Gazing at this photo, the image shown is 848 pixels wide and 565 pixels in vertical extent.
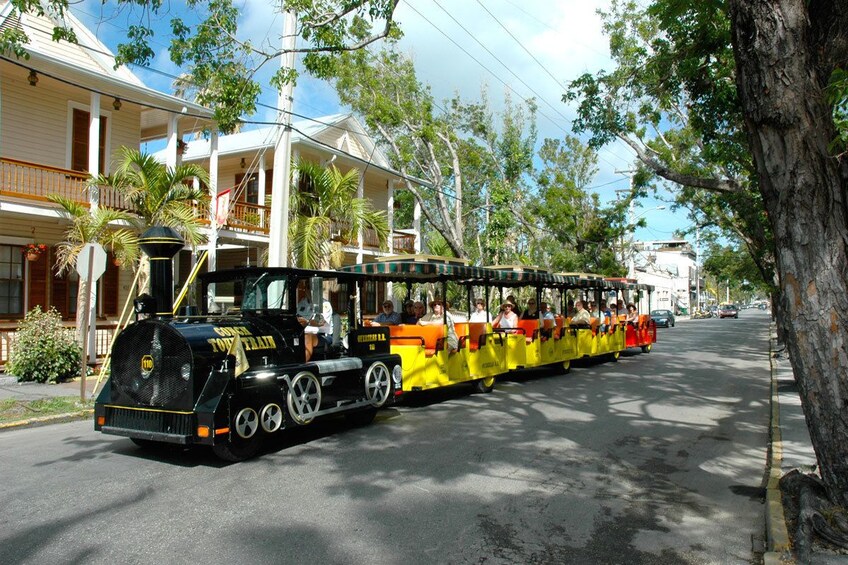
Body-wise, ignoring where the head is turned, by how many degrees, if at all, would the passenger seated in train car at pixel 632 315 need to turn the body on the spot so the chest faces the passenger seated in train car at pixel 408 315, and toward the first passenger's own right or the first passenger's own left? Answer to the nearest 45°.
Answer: approximately 45° to the first passenger's own left

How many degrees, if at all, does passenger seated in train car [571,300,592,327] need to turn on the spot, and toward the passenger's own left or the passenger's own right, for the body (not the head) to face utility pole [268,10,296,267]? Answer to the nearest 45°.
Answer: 0° — they already face it

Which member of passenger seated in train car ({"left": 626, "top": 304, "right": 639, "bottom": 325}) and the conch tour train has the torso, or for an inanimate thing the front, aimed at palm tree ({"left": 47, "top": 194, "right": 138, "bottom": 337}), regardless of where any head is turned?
the passenger seated in train car

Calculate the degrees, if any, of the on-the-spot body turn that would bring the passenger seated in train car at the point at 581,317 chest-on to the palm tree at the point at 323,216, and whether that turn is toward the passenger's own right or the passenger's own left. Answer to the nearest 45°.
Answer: approximately 45° to the passenger's own right

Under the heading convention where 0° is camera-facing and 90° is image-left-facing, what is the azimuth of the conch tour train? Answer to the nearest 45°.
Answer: approximately 45°

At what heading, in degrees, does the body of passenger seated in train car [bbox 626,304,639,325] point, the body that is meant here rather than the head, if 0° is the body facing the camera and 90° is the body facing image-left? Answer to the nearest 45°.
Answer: approximately 45°
